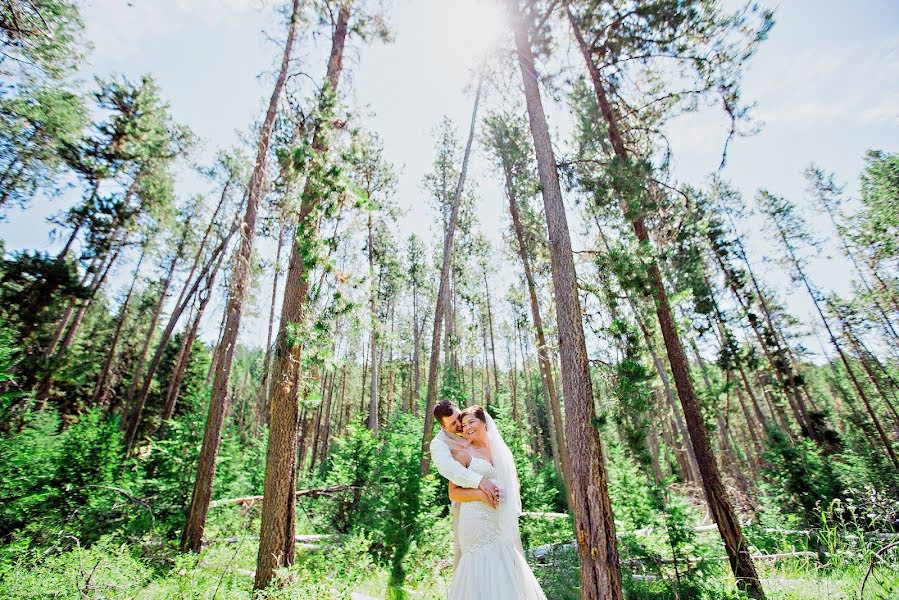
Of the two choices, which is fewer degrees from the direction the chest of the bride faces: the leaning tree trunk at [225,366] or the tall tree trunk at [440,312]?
the leaning tree trunk

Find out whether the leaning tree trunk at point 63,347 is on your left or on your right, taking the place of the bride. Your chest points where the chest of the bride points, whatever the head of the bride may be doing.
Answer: on your right

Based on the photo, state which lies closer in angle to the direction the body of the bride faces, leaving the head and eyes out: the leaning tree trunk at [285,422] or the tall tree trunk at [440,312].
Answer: the leaning tree trunk

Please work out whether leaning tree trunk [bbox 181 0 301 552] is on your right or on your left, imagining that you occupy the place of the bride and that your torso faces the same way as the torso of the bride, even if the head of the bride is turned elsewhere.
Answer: on your right

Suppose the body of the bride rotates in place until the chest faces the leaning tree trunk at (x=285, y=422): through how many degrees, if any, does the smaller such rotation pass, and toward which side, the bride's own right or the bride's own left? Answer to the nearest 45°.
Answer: approximately 45° to the bride's own right

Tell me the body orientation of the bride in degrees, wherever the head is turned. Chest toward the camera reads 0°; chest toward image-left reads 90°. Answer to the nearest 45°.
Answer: approximately 45°

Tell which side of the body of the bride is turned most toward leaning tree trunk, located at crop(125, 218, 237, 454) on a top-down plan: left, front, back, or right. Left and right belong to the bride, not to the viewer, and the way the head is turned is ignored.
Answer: right

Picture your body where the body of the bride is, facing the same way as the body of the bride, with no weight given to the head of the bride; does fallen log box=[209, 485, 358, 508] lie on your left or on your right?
on your right
